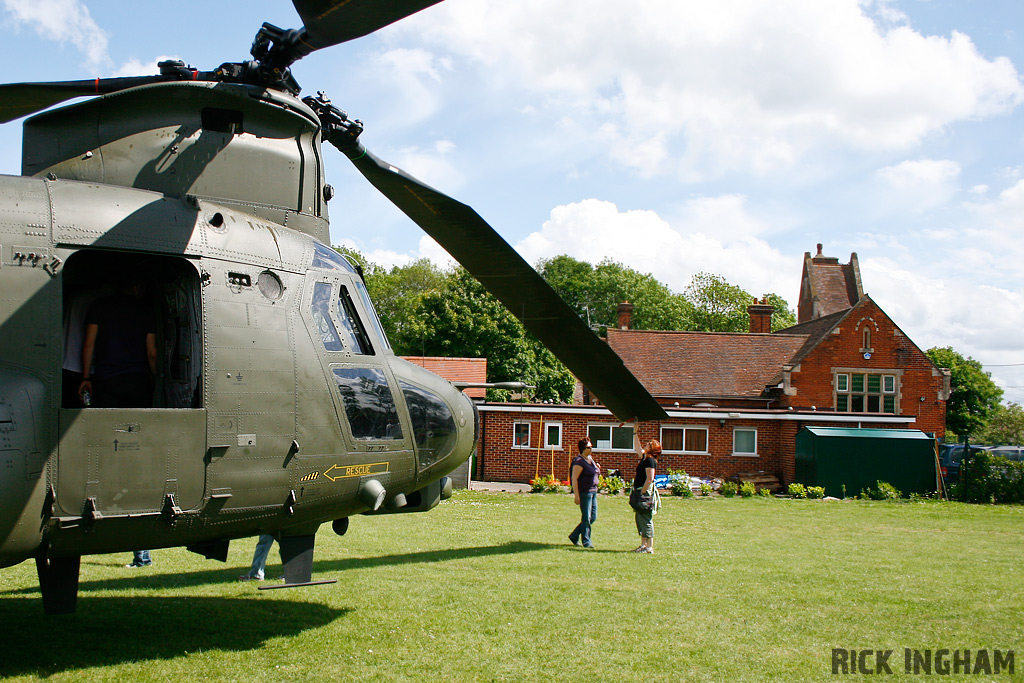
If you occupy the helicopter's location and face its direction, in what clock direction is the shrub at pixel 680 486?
The shrub is roughly at 10 o'clock from the helicopter.

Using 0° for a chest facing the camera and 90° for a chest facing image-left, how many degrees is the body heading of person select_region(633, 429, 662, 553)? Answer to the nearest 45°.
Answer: approximately 90°

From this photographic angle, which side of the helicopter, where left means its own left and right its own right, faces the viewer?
right

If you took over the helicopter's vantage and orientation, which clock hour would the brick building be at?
The brick building is roughly at 10 o'clock from the helicopter.

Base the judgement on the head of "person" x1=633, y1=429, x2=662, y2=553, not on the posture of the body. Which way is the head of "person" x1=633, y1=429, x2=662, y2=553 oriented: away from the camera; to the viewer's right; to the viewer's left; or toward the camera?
to the viewer's left

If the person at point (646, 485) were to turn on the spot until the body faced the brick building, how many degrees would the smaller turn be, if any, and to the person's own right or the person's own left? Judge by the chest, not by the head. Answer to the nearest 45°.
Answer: approximately 90° to the person's own right
